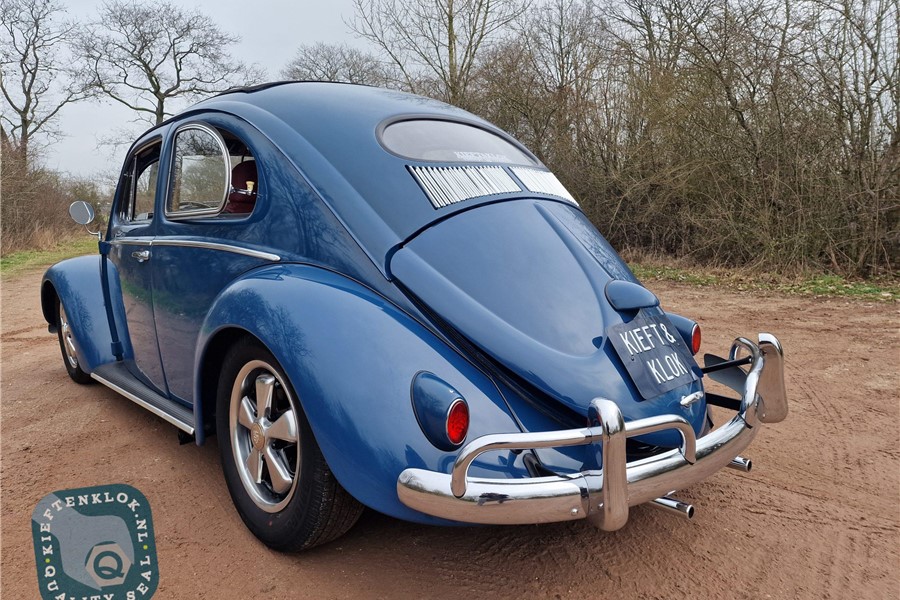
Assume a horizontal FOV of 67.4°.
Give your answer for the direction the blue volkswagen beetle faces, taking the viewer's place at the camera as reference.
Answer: facing away from the viewer and to the left of the viewer
